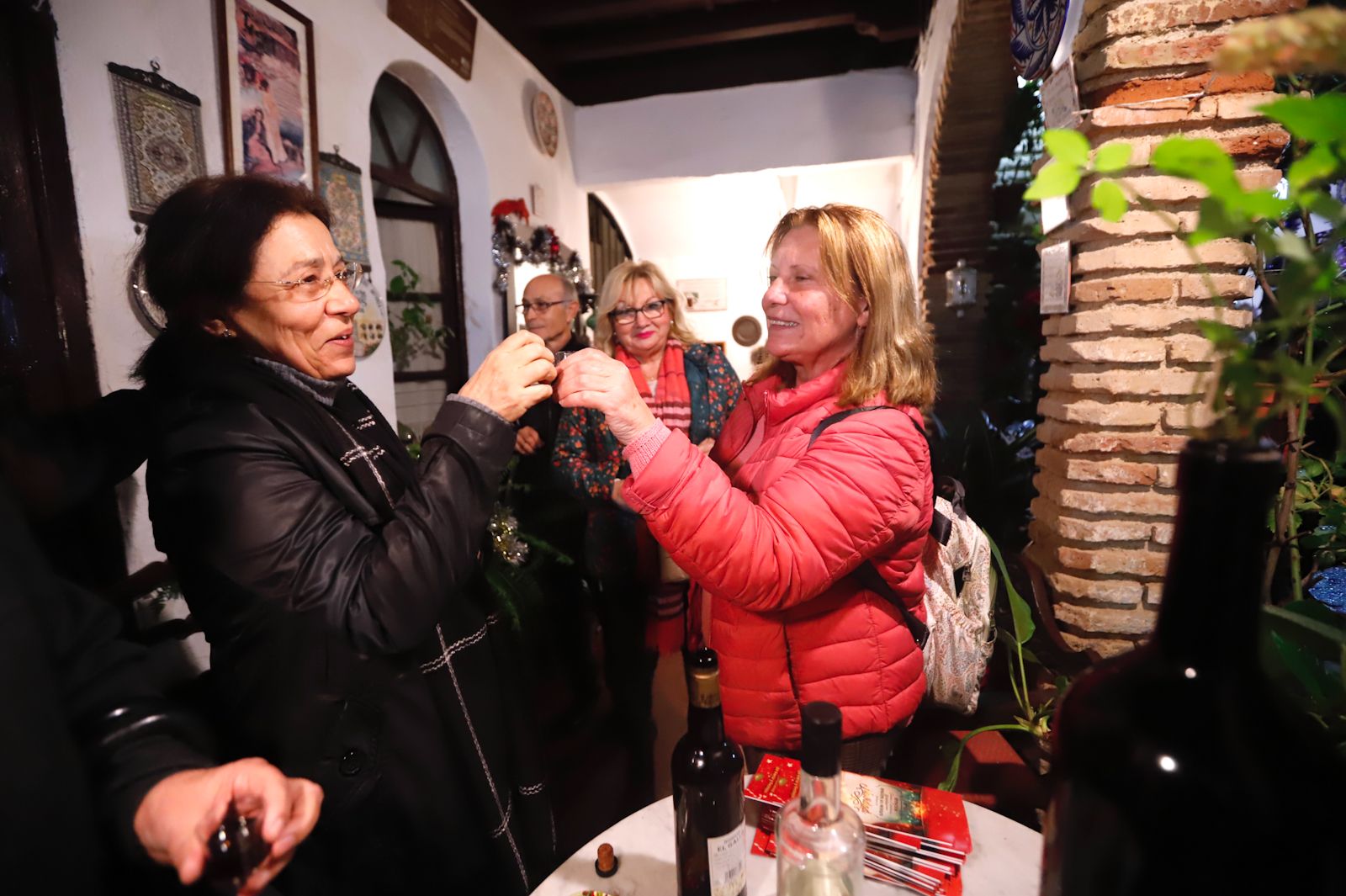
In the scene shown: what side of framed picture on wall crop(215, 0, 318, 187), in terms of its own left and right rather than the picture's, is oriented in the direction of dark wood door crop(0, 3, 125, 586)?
right

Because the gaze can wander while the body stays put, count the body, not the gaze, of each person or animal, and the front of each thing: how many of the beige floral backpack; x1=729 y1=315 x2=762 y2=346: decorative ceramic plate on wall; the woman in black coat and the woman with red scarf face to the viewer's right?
2

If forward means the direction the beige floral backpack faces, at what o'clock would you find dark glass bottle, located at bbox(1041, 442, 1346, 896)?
The dark glass bottle is roughly at 3 o'clock from the beige floral backpack.

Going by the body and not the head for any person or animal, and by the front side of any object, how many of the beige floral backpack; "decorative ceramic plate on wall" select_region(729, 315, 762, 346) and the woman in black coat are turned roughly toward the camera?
1

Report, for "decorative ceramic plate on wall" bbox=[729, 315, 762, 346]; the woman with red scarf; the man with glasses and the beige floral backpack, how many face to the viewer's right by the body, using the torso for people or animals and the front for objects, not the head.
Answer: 1

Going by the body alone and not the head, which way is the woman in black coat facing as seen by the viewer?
to the viewer's right

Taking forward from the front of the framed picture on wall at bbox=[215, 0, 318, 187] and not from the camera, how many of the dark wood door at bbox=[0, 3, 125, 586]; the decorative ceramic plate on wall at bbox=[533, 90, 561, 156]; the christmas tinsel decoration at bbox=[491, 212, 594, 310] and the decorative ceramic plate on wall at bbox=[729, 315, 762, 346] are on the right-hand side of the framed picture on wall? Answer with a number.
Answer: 1

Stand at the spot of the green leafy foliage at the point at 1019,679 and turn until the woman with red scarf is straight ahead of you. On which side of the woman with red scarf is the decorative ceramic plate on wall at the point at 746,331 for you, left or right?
right

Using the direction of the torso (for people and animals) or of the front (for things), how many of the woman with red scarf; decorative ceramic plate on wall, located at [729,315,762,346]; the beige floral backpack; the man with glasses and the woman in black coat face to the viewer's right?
2

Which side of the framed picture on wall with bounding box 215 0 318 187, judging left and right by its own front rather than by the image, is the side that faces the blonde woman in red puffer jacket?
front

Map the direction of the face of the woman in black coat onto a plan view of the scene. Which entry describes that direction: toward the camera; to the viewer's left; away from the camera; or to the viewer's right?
to the viewer's right

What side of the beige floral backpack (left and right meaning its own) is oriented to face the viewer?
right
